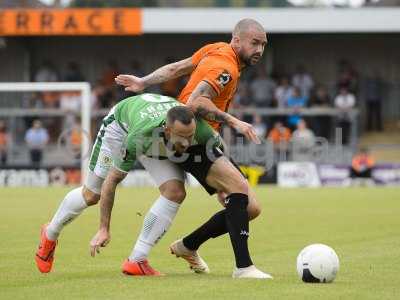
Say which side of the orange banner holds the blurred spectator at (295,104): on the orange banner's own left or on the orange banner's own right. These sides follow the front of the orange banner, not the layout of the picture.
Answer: on the orange banner's own left

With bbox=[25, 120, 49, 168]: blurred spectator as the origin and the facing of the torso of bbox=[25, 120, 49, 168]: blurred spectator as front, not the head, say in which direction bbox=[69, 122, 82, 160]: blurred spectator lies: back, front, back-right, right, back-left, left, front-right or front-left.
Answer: front-left

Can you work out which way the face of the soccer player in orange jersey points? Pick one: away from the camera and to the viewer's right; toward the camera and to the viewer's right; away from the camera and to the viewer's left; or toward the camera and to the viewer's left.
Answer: toward the camera and to the viewer's right

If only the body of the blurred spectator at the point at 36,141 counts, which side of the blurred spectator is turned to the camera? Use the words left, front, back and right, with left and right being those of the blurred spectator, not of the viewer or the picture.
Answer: front

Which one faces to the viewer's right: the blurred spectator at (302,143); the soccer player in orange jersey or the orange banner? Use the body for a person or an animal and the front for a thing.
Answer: the soccer player in orange jersey

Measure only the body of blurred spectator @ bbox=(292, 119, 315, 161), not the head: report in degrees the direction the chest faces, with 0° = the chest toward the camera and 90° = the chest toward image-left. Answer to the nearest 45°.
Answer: approximately 0°

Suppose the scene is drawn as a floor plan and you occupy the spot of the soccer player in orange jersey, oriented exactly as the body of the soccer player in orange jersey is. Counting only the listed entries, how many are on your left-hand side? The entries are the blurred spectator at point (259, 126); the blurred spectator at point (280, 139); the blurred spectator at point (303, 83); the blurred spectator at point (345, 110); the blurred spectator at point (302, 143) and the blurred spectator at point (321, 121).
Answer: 6

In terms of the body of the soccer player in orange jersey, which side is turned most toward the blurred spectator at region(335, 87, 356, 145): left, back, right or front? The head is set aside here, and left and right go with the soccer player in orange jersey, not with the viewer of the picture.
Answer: left

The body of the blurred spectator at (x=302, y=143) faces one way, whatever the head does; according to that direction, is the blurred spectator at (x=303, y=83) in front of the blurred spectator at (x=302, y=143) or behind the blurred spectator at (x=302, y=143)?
behind

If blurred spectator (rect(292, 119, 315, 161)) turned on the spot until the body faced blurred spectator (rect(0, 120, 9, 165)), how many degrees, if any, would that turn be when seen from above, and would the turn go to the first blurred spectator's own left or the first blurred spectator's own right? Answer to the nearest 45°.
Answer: approximately 90° to the first blurred spectator's own right

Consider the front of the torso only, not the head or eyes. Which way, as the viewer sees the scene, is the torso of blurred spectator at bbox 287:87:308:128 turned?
toward the camera

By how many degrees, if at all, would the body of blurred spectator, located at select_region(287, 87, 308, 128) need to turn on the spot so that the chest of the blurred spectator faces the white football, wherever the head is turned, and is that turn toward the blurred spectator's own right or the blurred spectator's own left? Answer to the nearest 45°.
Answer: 0° — they already face it

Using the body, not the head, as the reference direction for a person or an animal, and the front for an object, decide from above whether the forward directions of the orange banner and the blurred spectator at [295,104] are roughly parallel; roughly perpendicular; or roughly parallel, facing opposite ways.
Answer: roughly parallel

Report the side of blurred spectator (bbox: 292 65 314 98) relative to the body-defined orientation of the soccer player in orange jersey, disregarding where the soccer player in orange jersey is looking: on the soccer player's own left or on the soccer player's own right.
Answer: on the soccer player's own left
